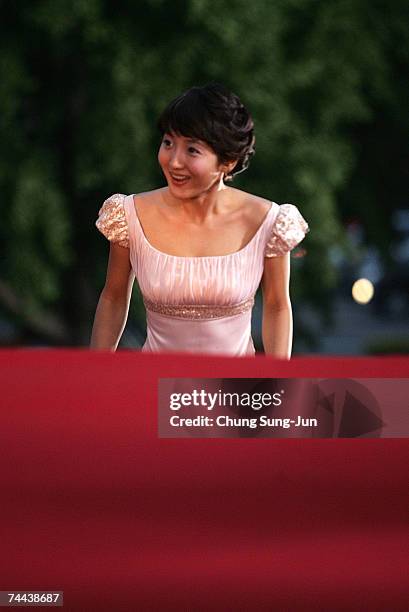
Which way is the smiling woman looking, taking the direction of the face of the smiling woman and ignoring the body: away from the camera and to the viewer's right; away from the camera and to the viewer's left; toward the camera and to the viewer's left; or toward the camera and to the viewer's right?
toward the camera and to the viewer's left

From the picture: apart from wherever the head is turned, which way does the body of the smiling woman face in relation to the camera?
toward the camera
